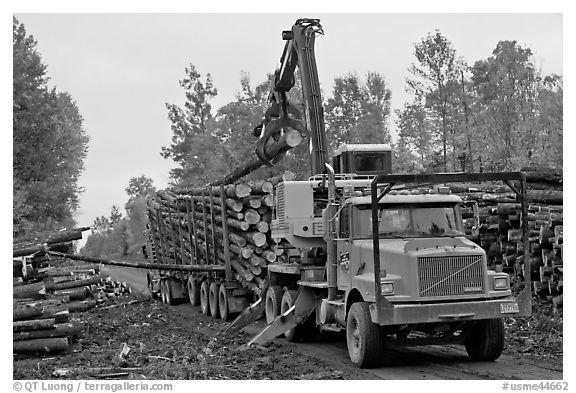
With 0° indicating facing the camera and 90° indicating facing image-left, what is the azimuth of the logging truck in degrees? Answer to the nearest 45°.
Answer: approximately 315°

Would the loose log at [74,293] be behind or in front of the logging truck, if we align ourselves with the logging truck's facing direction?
behind

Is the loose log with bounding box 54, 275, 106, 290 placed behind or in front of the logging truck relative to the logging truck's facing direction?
behind

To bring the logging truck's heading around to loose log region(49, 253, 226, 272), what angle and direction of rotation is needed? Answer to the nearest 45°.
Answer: approximately 180°

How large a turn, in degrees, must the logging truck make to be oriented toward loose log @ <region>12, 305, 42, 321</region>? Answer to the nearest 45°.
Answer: approximately 135° to its right

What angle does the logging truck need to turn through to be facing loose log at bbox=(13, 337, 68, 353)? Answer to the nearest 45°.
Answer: approximately 135° to its right
